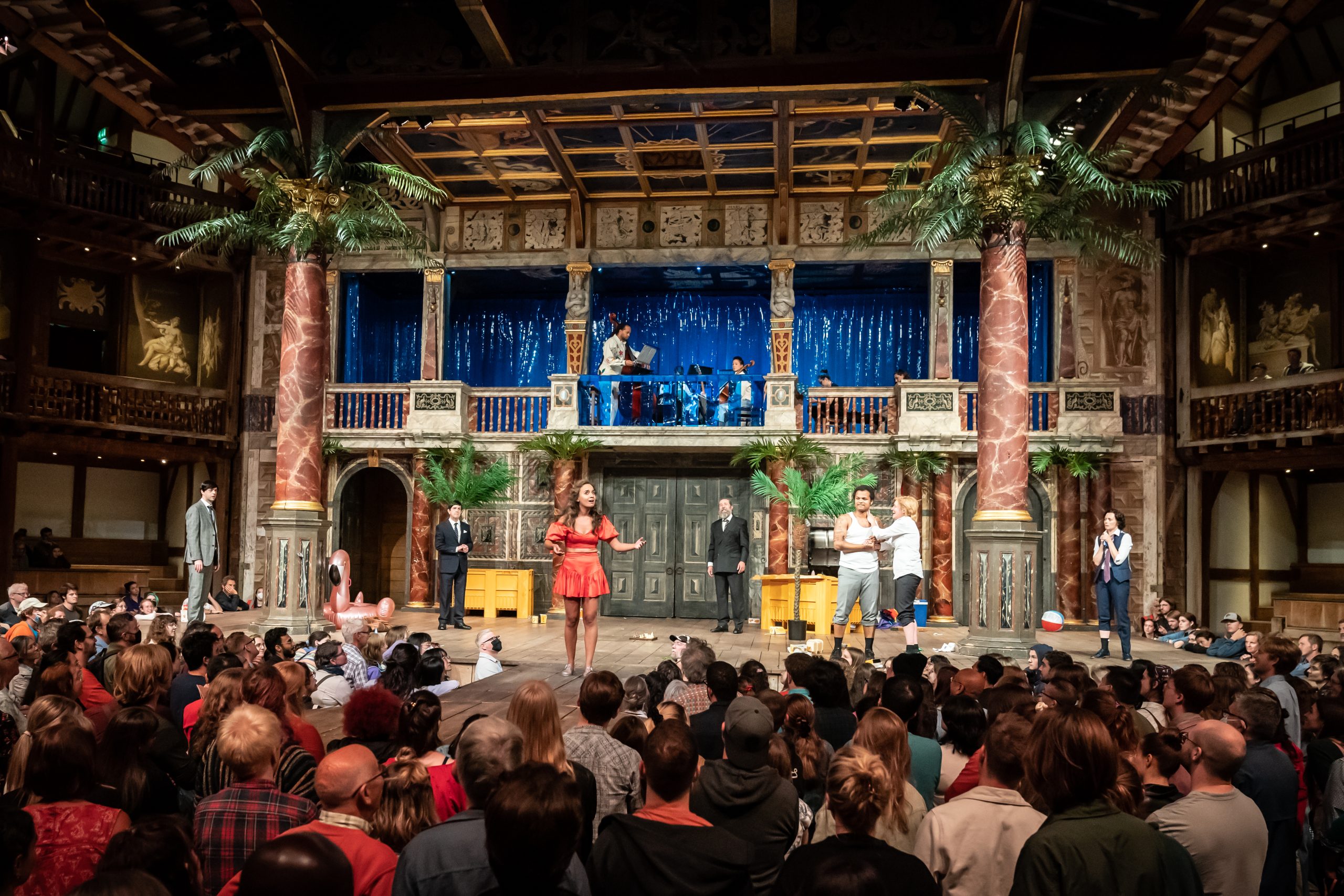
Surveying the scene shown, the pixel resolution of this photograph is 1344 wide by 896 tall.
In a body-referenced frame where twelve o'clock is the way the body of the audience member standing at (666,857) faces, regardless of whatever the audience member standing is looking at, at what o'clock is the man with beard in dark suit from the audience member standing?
The man with beard in dark suit is roughly at 12 o'clock from the audience member standing.

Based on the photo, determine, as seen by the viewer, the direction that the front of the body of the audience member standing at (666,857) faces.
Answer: away from the camera

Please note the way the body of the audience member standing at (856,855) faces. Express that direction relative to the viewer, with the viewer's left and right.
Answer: facing away from the viewer

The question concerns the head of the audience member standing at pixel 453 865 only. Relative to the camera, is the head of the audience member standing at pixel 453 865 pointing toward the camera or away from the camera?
away from the camera

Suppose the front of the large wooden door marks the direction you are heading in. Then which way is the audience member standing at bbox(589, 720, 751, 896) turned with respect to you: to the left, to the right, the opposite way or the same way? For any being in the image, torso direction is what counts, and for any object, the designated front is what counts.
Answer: the opposite way

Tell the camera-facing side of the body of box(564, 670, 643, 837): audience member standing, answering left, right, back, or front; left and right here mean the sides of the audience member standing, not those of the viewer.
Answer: back

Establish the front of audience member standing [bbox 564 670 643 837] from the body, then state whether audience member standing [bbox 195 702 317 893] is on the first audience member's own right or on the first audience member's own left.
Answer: on the first audience member's own left

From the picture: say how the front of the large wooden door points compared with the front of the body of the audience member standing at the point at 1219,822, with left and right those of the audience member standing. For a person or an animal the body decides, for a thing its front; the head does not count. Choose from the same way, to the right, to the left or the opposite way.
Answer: the opposite way

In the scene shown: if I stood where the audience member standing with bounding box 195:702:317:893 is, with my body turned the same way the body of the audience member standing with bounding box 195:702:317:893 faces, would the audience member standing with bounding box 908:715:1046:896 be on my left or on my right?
on my right

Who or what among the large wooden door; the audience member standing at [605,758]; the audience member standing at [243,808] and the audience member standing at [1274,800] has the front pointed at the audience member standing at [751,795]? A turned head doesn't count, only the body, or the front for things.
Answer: the large wooden door

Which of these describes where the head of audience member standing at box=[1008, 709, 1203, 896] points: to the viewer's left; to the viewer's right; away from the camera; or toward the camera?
away from the camera

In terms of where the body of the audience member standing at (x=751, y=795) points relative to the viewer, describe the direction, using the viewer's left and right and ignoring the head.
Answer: facing away from the viewer

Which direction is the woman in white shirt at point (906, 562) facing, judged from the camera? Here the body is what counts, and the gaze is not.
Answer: to the viewer's left
